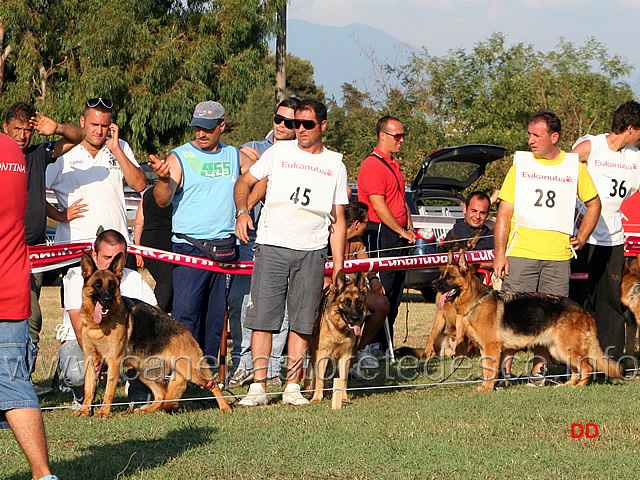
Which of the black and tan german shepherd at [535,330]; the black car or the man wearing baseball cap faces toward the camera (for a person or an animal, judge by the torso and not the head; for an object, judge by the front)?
the man wearing baseball cap

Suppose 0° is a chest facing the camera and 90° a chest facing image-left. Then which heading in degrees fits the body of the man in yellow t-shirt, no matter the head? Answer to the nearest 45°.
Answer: approximately 0°

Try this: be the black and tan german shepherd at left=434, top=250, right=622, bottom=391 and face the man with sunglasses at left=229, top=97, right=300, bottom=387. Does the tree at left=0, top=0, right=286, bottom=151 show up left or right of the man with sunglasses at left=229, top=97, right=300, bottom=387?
right

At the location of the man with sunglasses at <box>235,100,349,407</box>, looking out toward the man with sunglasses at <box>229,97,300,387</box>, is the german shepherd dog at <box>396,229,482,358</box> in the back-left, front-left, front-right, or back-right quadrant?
front-right

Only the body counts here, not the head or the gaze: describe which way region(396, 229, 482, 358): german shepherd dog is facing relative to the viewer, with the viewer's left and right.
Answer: facing the viewer and to the left of the viewer

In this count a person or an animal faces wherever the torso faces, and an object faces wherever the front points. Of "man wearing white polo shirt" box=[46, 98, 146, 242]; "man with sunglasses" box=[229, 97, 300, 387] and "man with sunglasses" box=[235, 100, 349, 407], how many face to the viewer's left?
0

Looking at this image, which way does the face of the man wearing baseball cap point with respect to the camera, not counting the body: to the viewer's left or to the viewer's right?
to the viewer's left

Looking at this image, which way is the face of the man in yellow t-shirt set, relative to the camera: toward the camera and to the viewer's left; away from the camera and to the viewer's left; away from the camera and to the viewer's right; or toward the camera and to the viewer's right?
toward the camera and to the viewer's left

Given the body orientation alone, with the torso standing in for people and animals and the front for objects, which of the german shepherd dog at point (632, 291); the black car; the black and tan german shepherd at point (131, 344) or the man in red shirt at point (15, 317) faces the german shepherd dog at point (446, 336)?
the german shepherd dog at point (632, 291)

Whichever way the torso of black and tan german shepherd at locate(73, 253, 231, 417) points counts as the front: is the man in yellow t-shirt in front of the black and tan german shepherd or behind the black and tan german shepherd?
behind

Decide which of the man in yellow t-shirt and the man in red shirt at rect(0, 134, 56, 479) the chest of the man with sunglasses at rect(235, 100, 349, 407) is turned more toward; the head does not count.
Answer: the man in red shirt

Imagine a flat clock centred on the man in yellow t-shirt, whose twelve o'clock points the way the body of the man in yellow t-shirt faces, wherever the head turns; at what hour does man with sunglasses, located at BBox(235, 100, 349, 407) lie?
The man with sunglasses is roughly at 2 o'clock from the man in yellow t-shirt.

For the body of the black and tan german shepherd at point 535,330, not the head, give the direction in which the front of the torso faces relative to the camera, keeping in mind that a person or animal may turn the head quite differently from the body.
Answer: to the viewer's left

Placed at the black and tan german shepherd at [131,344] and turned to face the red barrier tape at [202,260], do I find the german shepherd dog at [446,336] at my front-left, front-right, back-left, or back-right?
front-right

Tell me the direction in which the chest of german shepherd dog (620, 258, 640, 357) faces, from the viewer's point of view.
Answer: to the viewer's left

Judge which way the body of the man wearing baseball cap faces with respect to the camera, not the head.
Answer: toward the camera

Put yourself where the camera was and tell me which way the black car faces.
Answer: facing away from the viewer and to the left of the viewer
